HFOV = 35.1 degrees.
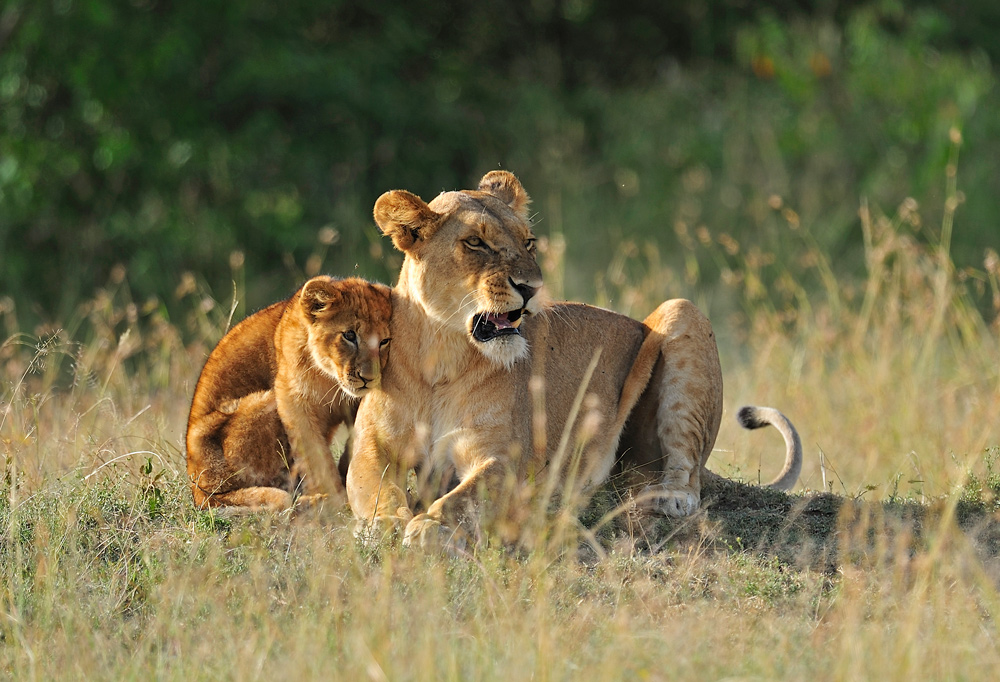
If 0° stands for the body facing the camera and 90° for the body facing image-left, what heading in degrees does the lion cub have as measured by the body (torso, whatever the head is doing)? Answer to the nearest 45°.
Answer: approximately 315°

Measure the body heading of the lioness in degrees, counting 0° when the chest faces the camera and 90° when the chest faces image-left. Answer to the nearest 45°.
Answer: approximately 45°

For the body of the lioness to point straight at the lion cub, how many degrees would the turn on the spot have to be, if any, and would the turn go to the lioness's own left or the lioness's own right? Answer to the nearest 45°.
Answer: approximately 45° to the lioness's own right

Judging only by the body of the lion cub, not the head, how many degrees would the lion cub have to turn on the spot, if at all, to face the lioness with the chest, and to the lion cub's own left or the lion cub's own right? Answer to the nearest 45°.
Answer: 0° — it already faces it

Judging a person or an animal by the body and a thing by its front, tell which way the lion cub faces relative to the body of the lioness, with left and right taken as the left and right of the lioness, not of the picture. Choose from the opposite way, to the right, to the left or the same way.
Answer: to the left
